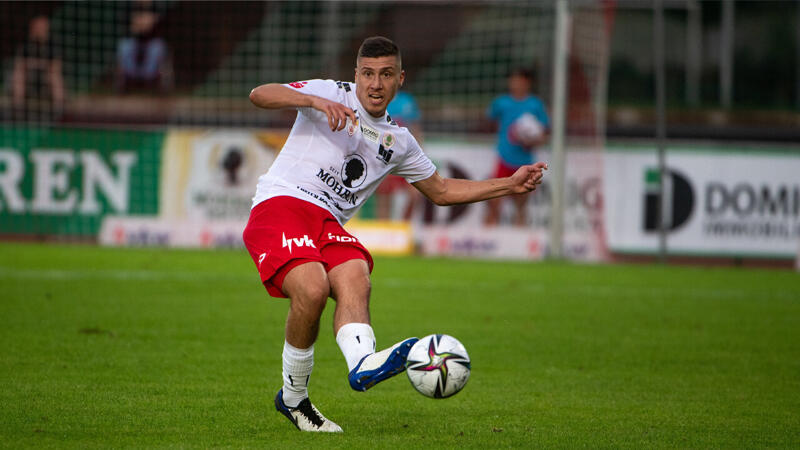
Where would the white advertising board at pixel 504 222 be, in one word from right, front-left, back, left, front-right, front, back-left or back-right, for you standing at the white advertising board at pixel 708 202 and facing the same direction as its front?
right

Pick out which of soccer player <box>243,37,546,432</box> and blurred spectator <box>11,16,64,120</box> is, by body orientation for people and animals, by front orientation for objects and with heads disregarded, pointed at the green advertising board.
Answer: the blurred spectator

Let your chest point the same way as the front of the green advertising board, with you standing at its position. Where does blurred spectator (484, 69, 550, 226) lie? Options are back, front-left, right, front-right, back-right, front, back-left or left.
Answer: left

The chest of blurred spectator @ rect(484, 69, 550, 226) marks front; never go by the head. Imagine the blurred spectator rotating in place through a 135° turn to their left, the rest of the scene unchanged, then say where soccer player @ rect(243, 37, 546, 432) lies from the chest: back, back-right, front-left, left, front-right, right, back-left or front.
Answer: back-right

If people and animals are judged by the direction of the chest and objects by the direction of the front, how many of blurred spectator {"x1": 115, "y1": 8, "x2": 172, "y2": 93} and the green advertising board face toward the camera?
2

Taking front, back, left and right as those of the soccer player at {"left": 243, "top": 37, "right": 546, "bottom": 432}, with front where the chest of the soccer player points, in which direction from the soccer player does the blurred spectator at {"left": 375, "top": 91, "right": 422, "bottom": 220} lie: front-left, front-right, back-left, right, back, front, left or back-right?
back-left

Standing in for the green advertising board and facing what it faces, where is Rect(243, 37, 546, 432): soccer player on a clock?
The soccer player is roughly at 12 o'clock from the green advertising board.

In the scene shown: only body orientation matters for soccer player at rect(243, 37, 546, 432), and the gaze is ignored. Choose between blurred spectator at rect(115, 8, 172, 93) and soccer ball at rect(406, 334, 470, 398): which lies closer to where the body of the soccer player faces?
the soccer ball

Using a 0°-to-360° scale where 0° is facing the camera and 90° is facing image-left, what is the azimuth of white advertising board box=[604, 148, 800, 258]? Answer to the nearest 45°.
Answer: approximately 0°
